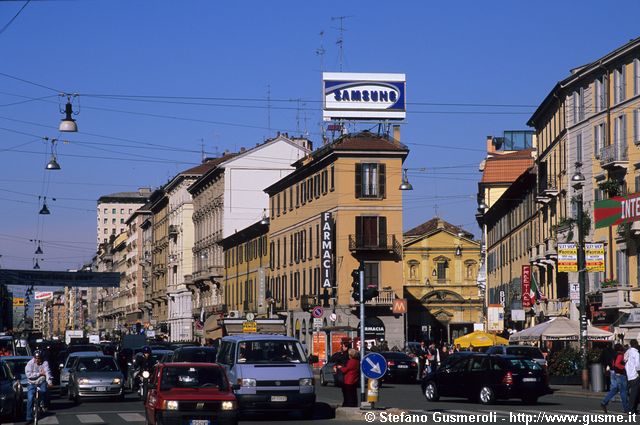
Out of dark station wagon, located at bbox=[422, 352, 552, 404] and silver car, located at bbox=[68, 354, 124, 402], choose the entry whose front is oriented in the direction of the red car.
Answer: the silver car

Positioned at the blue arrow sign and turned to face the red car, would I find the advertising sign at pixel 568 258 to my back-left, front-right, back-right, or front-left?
back-right

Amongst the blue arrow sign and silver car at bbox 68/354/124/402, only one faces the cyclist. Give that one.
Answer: the silver car

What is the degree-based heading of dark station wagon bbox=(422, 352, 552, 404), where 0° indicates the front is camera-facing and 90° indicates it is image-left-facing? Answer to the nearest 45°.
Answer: approximately 135°

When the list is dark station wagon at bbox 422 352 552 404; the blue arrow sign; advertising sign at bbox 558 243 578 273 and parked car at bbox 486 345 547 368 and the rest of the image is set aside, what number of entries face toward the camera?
2
